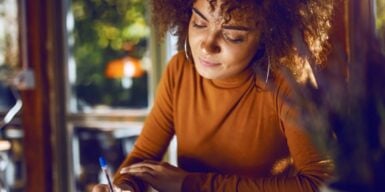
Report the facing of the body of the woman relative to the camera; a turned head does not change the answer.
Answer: toward the camera

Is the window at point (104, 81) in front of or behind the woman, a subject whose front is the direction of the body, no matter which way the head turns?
behind

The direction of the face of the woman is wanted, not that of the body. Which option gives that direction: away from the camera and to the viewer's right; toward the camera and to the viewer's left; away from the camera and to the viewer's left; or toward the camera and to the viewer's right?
toward the camera and to the viewer's left

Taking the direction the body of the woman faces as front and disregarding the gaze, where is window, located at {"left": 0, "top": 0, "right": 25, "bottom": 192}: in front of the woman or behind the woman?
behind
